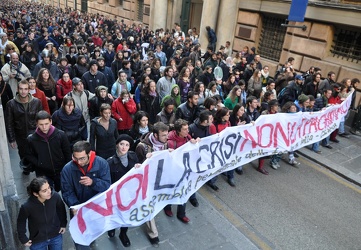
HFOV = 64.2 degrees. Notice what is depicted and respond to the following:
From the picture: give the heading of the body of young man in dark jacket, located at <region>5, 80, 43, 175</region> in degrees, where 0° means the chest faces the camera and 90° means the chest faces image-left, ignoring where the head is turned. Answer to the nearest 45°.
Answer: approximately 0°

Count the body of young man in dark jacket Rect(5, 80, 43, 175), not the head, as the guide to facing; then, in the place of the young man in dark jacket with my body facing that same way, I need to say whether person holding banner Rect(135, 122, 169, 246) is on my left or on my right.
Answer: on my left

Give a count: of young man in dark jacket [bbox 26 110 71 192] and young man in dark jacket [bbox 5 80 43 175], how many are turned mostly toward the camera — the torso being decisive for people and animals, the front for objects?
2

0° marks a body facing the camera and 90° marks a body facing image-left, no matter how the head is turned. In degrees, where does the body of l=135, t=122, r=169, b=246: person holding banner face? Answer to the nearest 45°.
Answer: approximately 315°

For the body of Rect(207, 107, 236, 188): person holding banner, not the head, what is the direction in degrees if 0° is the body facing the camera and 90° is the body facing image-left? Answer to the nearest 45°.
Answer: approximately 315°

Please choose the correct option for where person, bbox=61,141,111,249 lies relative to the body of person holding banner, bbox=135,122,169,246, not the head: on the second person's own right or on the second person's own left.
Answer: on the second person's own right

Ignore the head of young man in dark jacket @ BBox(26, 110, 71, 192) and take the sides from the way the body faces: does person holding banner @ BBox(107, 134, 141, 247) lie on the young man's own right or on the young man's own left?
on the young man's own left

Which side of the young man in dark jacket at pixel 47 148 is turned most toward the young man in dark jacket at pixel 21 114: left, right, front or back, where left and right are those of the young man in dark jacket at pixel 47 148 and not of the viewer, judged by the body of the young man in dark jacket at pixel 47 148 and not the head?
back
